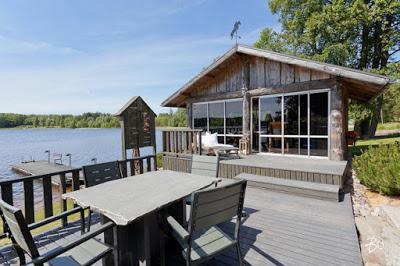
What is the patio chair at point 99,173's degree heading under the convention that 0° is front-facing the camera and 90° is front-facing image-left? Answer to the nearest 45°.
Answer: approximately 315°

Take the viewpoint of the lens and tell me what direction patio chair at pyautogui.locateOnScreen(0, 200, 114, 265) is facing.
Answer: facing away from the viewer and to the right of the viewer

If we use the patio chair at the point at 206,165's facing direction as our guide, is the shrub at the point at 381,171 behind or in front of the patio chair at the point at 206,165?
behind

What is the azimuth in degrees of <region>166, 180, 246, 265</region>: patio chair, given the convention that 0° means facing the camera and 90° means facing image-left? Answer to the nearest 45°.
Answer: approximately 135°

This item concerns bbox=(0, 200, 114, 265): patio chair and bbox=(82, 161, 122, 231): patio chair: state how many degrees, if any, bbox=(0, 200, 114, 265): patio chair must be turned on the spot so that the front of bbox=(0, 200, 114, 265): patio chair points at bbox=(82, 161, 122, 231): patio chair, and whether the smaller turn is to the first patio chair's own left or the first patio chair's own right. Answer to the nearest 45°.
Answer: approximately 45° to the first patio chair's own left

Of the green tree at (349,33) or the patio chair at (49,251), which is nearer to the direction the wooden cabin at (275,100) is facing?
the patio chair

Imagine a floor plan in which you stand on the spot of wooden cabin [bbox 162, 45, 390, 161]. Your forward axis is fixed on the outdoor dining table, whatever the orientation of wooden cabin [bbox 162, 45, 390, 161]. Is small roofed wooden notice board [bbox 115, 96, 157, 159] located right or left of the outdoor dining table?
right

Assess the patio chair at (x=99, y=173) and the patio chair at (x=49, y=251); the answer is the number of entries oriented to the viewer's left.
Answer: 0

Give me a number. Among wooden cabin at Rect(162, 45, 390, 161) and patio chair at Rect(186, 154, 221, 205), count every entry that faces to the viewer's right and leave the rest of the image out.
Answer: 0

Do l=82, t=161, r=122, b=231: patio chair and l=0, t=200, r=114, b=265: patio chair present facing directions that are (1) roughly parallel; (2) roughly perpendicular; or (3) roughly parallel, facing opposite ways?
roughly perpendicular
